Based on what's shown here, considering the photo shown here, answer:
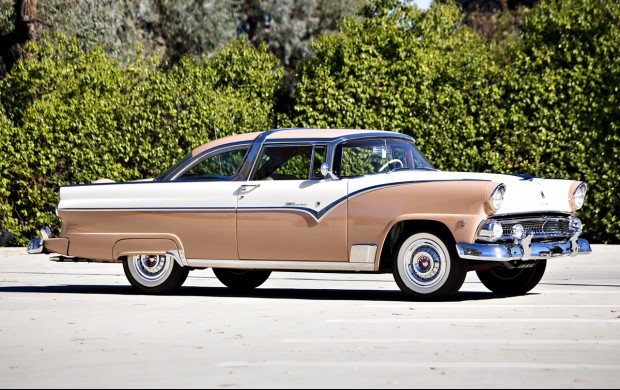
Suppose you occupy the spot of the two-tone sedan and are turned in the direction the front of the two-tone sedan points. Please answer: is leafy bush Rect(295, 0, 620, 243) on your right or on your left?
on your left

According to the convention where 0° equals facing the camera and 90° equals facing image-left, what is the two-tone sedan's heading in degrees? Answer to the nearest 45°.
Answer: approximately 315°
